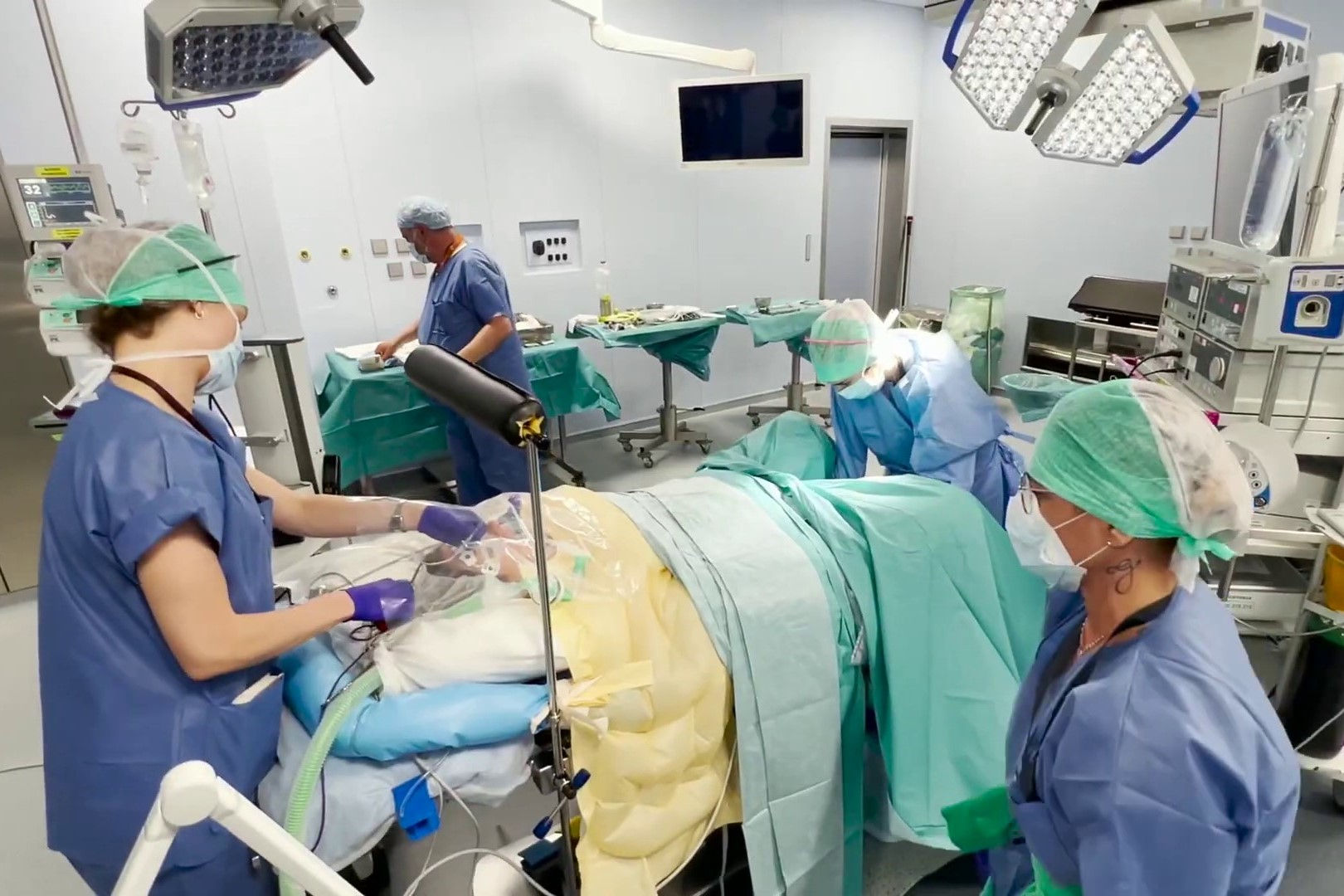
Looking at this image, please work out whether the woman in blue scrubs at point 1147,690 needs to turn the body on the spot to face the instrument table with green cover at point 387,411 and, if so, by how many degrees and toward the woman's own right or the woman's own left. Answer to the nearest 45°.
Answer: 0° — they already face it

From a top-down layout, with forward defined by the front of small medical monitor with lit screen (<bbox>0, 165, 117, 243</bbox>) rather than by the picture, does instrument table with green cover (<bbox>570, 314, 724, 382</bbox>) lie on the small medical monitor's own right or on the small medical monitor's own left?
on the small medical monitor's own left

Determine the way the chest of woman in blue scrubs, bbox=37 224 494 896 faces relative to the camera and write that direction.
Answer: to the viewer's right

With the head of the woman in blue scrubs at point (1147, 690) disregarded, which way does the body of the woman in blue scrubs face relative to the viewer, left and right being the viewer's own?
facing to the left of the viewer

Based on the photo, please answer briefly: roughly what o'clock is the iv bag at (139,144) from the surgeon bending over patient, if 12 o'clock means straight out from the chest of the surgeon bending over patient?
The iv bag is roughly at 1 o'clock from the surgeon bending over patient.

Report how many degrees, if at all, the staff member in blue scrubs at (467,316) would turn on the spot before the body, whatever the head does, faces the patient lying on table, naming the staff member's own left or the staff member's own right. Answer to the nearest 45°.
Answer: approximately 45° to the staff member's own left

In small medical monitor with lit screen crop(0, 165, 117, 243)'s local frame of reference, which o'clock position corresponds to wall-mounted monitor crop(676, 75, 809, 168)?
wall-mounted monitor crop(676, 75, 809, 168) is roughly at 9 o'clock from small medical monitor with lit screen crop(0, 165, 117, 243).

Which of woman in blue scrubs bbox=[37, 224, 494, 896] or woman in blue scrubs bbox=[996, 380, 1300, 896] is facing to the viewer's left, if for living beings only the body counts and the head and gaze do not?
woman in blue scrubs bbox=[996, 380, 1300, 896]

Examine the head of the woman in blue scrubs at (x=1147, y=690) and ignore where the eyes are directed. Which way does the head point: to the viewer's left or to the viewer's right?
to the viewer's left

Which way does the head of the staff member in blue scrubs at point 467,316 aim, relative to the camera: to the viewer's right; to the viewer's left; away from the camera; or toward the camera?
to the viewer's left

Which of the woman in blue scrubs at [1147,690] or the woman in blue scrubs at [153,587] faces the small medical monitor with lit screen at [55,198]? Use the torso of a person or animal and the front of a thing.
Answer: the woman in blue scrubs at [1147,690]
